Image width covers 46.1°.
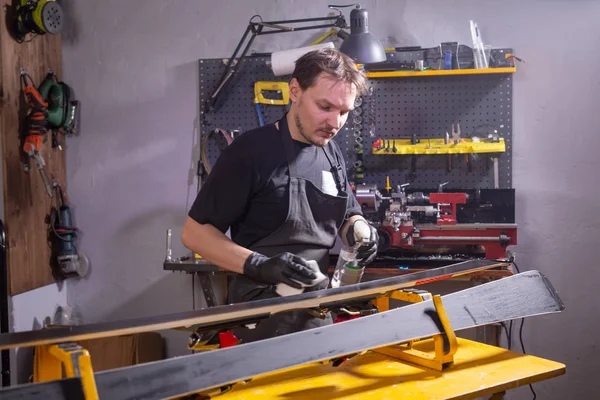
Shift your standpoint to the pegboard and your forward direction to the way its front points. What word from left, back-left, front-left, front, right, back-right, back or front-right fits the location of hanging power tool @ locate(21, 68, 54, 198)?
right

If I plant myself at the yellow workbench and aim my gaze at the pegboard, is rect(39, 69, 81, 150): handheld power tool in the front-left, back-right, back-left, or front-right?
front-left

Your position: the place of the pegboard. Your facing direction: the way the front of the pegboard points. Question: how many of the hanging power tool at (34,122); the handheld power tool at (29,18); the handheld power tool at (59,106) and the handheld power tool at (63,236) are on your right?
4

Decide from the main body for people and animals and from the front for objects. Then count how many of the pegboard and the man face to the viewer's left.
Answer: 0

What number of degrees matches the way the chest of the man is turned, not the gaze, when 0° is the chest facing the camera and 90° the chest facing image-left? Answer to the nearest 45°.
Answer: approximately 315°

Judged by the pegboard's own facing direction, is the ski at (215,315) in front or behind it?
in front

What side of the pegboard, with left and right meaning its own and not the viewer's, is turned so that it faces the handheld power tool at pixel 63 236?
right

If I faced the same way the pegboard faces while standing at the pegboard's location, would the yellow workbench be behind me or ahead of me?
ahead

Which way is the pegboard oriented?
toward the camera

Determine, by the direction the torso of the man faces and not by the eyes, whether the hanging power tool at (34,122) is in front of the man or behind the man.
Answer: behind
